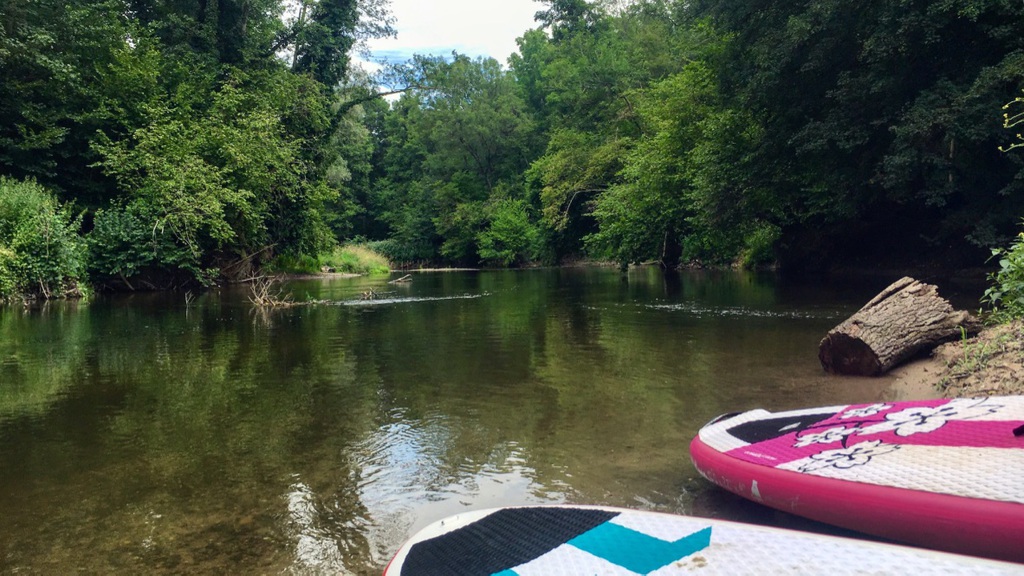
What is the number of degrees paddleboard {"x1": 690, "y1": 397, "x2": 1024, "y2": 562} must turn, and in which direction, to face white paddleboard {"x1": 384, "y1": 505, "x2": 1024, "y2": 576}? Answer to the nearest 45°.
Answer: approximately 45° to its left

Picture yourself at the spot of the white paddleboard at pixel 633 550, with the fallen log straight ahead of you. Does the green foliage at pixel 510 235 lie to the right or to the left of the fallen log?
left

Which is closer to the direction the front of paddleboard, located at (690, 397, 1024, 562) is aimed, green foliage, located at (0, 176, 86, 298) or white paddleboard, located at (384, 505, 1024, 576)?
the green foliage

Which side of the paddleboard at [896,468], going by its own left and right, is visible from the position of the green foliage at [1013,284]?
right

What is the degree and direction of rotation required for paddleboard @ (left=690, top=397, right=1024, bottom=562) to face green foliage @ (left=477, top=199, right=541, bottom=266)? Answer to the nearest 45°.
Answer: approximately 45° to its right

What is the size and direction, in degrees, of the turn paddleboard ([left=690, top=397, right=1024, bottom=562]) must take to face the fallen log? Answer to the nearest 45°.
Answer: approximately 90° to its right

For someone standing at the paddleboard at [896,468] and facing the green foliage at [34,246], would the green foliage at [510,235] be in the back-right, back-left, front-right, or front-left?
front-right

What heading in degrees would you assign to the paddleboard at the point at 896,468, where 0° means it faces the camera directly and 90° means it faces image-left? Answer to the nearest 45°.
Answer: approximately 90°
